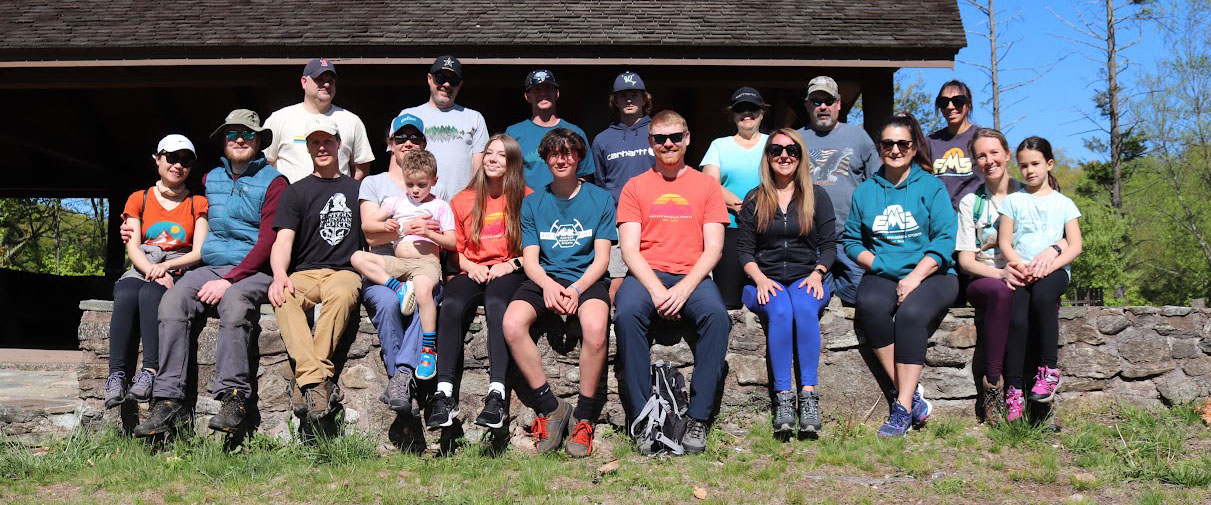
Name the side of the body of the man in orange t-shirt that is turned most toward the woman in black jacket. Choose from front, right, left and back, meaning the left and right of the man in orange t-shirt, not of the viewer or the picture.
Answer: left

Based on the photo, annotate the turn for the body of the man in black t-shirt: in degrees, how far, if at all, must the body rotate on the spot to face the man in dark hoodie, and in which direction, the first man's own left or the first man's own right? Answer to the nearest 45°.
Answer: approximately 90° to the first man's own left

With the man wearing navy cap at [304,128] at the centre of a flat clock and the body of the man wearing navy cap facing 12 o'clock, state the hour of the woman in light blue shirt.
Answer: The woman in light blue shirt is roughly at 10 o'clock from the man wearing navy cap.

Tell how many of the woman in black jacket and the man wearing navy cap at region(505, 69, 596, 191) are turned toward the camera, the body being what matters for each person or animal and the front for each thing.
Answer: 2

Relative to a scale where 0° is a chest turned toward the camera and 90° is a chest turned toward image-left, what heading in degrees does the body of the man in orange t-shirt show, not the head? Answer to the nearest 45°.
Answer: approximately 0°

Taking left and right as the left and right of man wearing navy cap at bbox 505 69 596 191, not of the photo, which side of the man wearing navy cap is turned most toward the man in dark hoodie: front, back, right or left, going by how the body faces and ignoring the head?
left

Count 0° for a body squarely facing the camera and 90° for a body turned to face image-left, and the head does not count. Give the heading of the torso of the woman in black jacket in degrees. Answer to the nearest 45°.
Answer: approximately 0°
